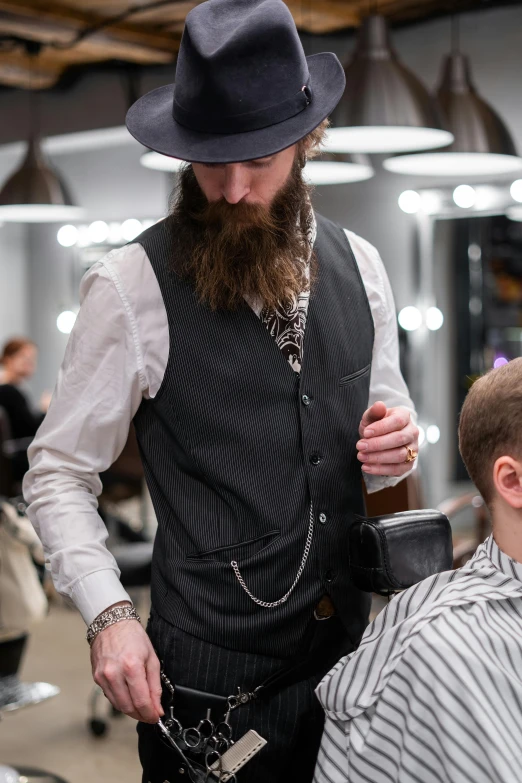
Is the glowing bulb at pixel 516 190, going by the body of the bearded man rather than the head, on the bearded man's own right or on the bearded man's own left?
on the bearded man's own left

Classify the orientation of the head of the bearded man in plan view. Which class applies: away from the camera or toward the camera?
toward the camera

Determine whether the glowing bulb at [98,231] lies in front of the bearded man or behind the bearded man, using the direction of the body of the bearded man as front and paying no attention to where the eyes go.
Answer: behind

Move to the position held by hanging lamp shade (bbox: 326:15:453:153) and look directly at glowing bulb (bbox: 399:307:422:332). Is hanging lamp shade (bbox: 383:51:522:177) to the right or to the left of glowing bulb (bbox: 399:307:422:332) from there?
right

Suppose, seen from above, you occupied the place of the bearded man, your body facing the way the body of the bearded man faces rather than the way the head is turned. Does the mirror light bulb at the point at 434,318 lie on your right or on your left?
on your left
